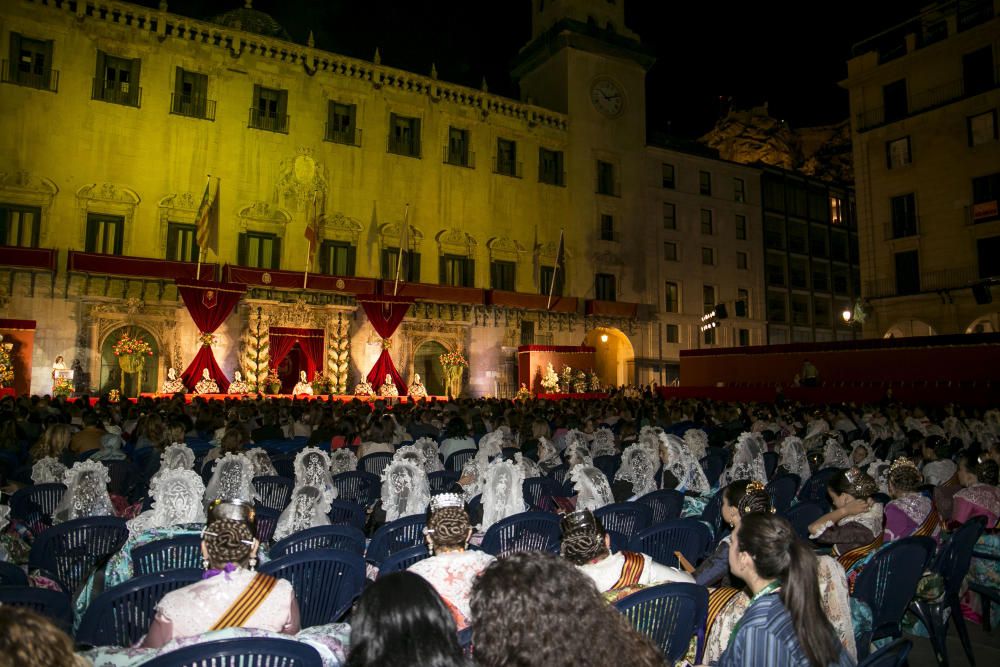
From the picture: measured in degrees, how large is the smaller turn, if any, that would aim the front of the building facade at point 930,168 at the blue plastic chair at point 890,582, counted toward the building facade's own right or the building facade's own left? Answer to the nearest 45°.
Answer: approximately 45° to the building facade's own left

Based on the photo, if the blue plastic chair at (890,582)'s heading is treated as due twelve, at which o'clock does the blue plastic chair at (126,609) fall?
the blue plastic chair at (126,609) is roughly at 9 o'clock from the blue plastic chair at (890,582).

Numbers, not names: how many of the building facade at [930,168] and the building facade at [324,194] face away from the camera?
0

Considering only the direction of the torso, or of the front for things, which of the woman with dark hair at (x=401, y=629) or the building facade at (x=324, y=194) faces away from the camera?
the woman with dark hair

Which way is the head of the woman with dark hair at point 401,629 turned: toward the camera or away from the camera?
away from the camera

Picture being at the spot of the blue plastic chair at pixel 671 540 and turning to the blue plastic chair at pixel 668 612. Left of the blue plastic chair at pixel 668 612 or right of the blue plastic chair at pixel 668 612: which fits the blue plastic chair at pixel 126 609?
right

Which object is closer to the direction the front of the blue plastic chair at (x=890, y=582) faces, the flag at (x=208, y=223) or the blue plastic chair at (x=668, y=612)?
the flag

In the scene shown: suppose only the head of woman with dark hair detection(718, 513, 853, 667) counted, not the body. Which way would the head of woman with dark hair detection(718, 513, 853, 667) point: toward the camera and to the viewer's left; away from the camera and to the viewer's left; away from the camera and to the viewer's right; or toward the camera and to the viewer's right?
away from the camera and to the viewer's left

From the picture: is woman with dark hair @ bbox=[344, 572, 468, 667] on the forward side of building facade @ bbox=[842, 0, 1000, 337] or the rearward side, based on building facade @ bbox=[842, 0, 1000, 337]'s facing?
on the forward side

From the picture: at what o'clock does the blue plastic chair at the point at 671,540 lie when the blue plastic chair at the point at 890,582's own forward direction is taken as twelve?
the blue plastic chair at the point at 671,540 is roughly at 11 o'clock from the blue plastic chair at the point at 890,582.

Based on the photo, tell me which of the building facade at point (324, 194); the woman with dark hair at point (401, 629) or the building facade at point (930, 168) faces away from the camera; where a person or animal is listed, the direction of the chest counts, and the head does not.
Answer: the woman with dark hair

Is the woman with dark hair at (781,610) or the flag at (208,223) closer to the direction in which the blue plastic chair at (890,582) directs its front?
the flag

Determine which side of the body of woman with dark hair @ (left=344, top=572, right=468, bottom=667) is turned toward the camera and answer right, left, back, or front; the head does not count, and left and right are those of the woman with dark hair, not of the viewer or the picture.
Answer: back

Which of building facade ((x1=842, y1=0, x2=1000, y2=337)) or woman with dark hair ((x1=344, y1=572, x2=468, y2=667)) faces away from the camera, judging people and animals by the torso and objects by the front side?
the woman with dark hair

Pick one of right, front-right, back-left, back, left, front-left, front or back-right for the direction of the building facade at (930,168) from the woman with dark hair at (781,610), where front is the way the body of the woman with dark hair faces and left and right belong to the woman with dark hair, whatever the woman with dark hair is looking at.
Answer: front-right
